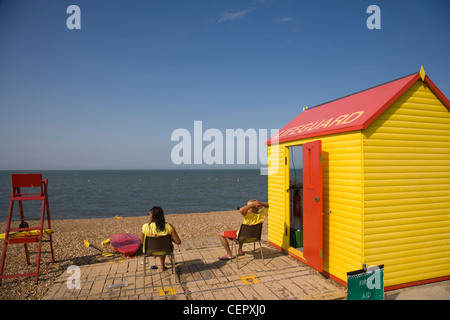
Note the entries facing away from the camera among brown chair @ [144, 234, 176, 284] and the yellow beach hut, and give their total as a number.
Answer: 1

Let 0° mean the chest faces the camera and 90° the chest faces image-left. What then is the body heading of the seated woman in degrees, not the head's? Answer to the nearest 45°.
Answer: approximately 180°

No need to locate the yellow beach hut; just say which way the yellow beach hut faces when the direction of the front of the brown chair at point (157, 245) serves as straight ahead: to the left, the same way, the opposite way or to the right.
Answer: to the left

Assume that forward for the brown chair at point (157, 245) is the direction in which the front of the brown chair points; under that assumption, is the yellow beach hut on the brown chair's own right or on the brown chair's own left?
on the brown chair's own right

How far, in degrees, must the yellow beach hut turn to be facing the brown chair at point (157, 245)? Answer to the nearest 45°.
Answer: approximately 45° to its right

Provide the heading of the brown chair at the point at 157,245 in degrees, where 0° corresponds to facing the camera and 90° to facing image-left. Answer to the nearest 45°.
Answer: approximately 180°

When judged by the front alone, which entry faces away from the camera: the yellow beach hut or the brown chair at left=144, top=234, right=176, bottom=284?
the brown chair

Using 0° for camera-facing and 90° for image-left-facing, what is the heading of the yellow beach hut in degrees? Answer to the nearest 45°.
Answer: approximately 45°
